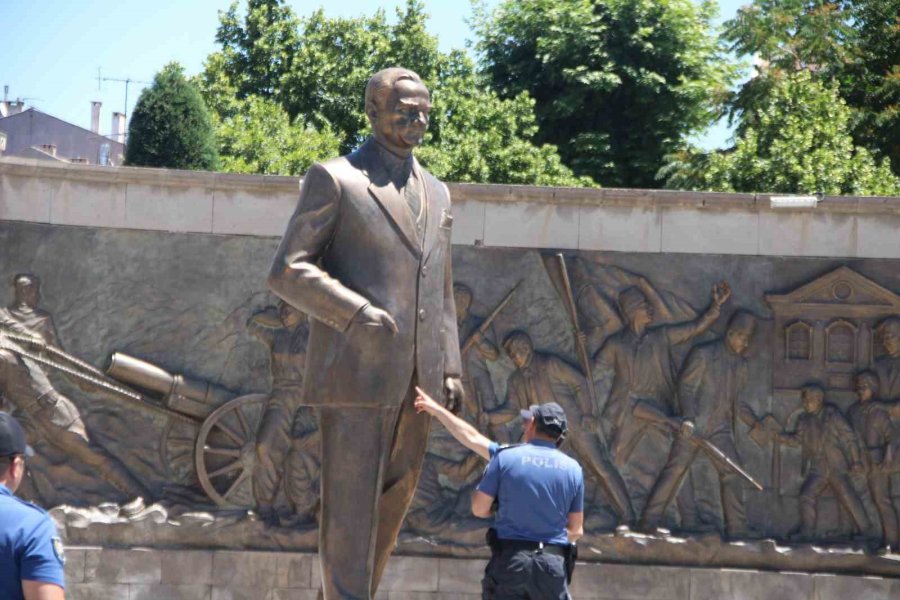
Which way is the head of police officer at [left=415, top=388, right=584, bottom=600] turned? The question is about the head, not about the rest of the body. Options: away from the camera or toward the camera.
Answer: away from the camera

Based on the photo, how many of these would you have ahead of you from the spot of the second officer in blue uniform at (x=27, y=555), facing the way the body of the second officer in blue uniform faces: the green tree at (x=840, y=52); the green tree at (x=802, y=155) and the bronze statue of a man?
3

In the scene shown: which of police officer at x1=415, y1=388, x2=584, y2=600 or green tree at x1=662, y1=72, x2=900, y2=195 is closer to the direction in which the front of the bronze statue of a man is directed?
the police officer

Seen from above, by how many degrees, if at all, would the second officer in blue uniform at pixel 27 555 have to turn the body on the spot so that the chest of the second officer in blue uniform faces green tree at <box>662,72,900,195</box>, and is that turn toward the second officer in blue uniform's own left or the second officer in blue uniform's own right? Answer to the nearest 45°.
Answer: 0° — they already face it

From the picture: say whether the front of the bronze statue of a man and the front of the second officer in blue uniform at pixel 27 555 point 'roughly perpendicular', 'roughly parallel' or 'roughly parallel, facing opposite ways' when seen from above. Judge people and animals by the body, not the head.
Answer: roughly perpendicular

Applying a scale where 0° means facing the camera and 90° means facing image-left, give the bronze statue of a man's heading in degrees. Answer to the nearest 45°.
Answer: approximately 315°

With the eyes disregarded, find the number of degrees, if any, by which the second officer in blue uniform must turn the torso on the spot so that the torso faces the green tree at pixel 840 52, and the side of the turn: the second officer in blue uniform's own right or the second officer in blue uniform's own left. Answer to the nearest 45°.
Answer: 0° — they already face it

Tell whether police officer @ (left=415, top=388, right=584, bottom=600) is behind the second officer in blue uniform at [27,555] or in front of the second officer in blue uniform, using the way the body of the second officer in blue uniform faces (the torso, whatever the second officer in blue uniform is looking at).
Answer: in front

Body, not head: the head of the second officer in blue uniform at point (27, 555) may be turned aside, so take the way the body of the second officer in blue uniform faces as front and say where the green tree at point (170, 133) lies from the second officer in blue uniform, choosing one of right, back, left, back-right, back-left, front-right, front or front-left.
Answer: front-left

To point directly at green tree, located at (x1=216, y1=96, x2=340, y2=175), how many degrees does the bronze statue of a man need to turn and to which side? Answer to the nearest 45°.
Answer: approximately 135° to its left

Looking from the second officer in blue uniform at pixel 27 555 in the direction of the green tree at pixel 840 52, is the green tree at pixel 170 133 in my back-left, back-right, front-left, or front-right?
front-left
